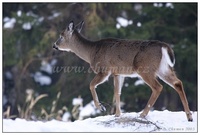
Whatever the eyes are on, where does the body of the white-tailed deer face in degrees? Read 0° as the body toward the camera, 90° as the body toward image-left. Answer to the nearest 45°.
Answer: approximately 90°
